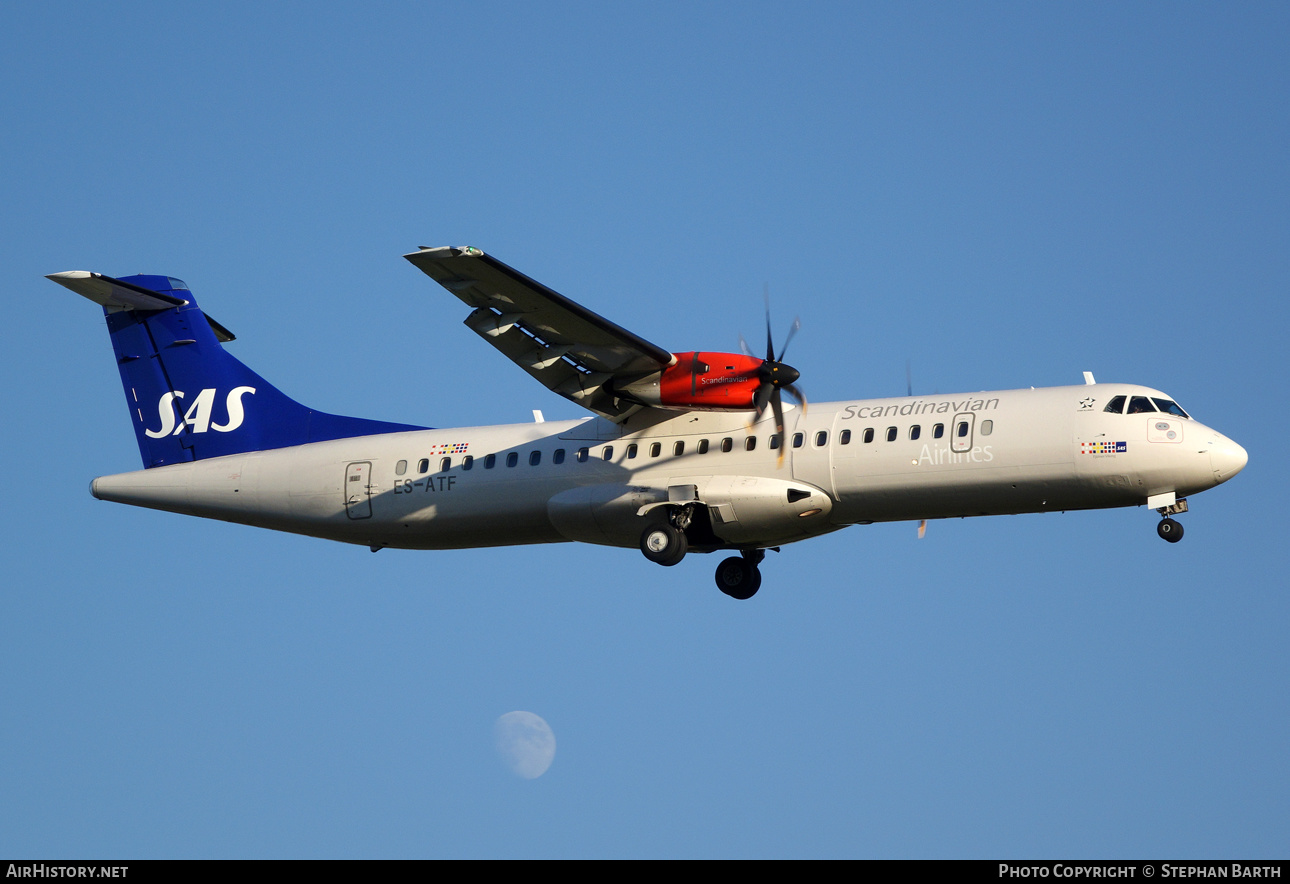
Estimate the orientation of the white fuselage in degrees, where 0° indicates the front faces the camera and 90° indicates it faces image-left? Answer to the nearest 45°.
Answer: approximately 270°
